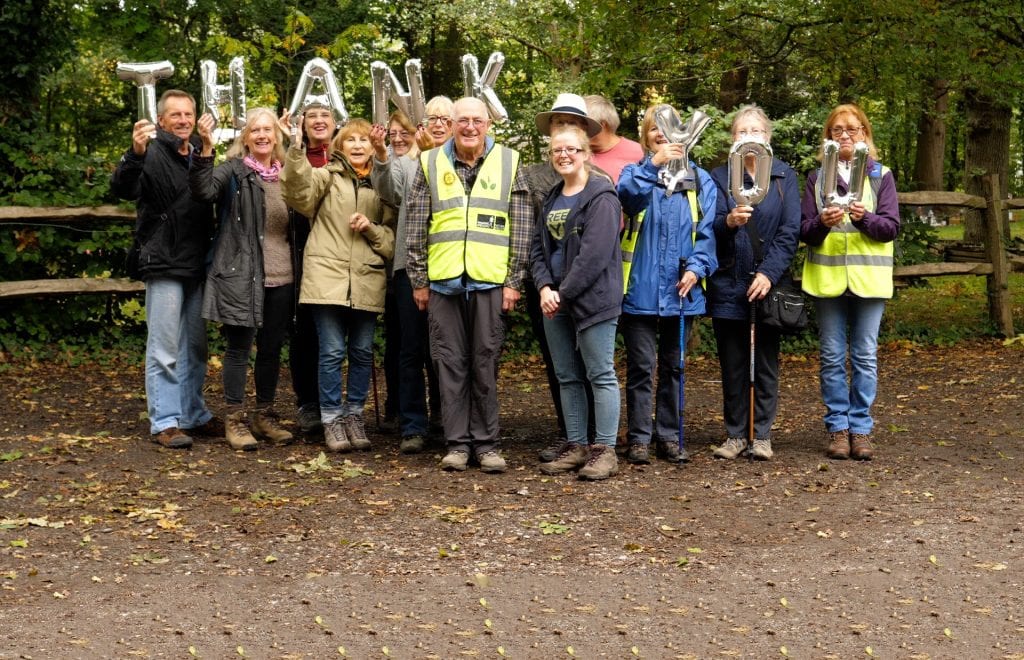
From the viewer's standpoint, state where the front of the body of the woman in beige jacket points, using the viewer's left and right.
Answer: facing the viewer

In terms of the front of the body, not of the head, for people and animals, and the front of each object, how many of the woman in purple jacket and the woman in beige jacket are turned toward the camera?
2

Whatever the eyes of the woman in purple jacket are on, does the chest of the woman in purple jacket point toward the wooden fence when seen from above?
no

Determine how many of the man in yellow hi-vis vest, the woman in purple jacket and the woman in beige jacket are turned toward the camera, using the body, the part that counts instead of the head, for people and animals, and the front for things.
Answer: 3

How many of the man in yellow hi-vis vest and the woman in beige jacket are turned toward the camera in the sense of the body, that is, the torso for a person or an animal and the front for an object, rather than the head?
2

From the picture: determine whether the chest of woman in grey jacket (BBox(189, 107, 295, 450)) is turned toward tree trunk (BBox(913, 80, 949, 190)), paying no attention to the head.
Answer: no

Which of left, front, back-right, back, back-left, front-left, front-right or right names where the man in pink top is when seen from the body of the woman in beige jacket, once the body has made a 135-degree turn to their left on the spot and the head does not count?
front-right

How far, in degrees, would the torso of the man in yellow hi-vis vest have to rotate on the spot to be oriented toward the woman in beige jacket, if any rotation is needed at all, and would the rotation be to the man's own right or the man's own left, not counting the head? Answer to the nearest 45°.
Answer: approximately 135° to the man's own right

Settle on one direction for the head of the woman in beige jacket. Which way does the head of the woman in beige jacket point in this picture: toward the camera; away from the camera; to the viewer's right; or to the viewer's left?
toward the camera

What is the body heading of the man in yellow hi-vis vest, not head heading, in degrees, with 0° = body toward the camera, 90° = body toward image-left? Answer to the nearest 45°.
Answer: approximately 0°

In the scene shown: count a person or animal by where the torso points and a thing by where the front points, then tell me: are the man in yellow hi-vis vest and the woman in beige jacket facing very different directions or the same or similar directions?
same or similar directions

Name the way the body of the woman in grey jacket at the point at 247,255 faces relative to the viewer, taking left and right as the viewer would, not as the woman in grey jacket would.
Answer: facing the viewer and to the right of the viewer

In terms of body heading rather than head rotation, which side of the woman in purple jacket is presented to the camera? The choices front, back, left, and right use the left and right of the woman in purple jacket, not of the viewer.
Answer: front

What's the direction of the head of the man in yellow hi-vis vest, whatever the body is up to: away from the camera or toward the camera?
toward the camera

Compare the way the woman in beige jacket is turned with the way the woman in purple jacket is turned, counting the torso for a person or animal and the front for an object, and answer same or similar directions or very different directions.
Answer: same or similar directions
